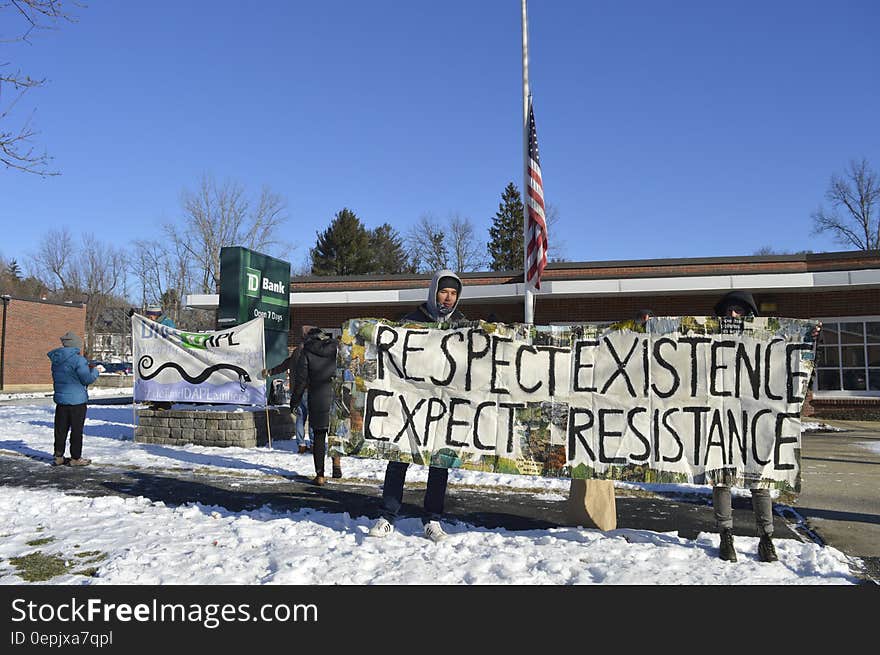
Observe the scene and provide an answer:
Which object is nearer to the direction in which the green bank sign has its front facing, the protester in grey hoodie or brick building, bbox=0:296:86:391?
the protester in grey hoodie

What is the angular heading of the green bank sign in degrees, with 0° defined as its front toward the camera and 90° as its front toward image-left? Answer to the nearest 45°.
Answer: approximately 315°

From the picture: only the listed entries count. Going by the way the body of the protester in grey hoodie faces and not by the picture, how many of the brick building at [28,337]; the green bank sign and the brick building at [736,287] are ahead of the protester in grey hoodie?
0

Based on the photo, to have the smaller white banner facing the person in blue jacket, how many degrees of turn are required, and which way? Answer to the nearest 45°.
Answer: approximately 45° to its right

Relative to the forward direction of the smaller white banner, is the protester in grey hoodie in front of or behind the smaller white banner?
in front

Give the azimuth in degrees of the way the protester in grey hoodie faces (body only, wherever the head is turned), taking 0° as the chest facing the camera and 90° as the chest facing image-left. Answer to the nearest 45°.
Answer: approximately 0°

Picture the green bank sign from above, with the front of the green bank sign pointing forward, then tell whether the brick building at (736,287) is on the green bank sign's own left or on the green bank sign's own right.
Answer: on the green bank sign's own left

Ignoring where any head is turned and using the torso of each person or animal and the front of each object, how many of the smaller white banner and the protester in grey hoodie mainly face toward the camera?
2

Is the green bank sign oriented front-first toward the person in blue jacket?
no

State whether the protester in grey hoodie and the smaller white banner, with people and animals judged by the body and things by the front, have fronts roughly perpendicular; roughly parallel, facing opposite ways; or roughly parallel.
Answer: roughly parallel

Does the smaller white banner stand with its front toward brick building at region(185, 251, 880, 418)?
no

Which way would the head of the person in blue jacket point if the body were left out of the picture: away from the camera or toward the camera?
away from the camera

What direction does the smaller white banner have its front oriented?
toward the camera

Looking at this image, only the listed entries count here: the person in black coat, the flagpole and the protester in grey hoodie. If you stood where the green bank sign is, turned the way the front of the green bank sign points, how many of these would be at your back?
0

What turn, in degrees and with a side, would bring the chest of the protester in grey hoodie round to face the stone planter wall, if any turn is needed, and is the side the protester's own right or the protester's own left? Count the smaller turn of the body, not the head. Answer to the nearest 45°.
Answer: approximately 135° to the protester's own right
